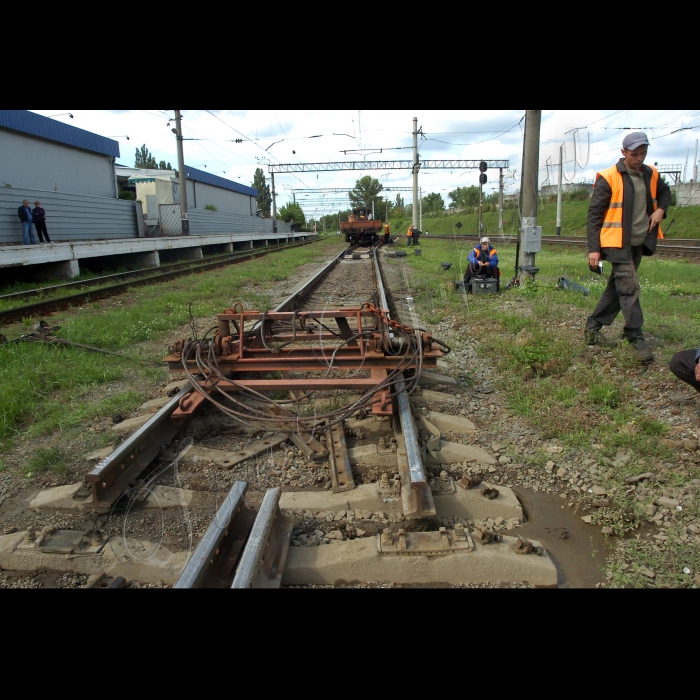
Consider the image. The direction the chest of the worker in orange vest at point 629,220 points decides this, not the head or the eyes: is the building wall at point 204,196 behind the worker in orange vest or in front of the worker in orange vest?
behind

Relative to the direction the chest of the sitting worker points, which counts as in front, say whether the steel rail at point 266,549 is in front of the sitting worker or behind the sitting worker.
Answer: in front

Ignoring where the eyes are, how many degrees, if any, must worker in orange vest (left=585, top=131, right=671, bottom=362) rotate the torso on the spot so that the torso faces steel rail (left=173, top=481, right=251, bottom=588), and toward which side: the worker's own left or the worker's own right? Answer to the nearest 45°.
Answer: approximately 45° to the worker's own right

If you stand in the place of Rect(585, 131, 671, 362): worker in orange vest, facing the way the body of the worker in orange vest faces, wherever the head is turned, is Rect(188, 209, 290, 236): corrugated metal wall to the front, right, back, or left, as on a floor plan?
back

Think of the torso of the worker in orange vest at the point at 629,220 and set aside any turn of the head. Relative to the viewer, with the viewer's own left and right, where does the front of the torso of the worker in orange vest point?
facing the viewer and to the right of the viewer

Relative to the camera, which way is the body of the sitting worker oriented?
toward the camera
